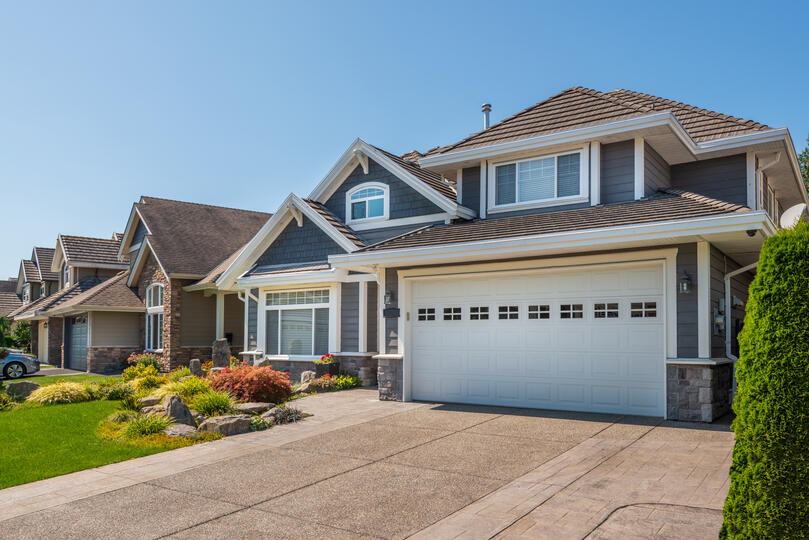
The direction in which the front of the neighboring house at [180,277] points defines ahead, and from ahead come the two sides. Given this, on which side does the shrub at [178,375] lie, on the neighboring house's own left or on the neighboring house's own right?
on the neighboring house's own left

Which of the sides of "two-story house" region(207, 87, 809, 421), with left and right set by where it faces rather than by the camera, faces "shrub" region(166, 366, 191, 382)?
right

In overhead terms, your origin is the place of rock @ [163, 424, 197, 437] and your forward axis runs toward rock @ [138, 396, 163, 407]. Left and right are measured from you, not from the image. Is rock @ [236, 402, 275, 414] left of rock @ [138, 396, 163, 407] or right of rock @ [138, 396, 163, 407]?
right

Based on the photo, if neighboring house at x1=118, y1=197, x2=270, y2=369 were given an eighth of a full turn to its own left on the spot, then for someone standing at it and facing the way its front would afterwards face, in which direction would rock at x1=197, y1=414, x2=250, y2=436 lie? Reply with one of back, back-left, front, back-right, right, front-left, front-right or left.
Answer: front

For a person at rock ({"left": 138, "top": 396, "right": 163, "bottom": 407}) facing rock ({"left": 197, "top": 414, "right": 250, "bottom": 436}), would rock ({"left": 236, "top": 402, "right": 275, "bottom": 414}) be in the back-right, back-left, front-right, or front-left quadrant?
front-left

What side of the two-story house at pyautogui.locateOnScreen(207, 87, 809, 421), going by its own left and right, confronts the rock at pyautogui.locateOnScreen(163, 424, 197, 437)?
front

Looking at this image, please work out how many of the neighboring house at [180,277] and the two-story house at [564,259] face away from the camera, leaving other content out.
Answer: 0

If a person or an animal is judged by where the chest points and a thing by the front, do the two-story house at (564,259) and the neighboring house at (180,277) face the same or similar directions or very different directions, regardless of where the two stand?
same or similar directions

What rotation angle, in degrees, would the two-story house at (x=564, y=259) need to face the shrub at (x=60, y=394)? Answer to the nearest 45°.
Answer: approximately 45° to its right

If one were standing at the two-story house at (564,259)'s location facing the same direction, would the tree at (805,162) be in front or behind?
behind

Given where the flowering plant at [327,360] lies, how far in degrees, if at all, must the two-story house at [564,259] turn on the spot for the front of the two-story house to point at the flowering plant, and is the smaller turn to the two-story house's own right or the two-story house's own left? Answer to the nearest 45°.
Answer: approximately 90° to the two-story house's own right

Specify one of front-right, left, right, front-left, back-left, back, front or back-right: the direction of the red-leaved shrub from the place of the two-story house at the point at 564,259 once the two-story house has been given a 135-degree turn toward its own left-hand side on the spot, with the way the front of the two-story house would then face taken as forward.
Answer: back

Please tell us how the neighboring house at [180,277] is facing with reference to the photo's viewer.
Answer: facing the viewer and to the left of the viewer
